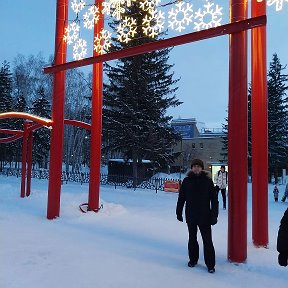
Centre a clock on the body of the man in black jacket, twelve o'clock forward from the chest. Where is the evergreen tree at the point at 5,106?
The evergreen tree is roughly at 5 o'clock from the man in black jacket.

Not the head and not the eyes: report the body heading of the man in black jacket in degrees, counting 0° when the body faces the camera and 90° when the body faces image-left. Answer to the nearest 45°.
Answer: approximately 0°

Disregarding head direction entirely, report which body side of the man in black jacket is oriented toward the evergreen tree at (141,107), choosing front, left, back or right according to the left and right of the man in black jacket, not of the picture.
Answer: back

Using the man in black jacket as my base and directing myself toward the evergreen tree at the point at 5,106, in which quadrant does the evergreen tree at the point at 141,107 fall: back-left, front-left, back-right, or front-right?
front-right
